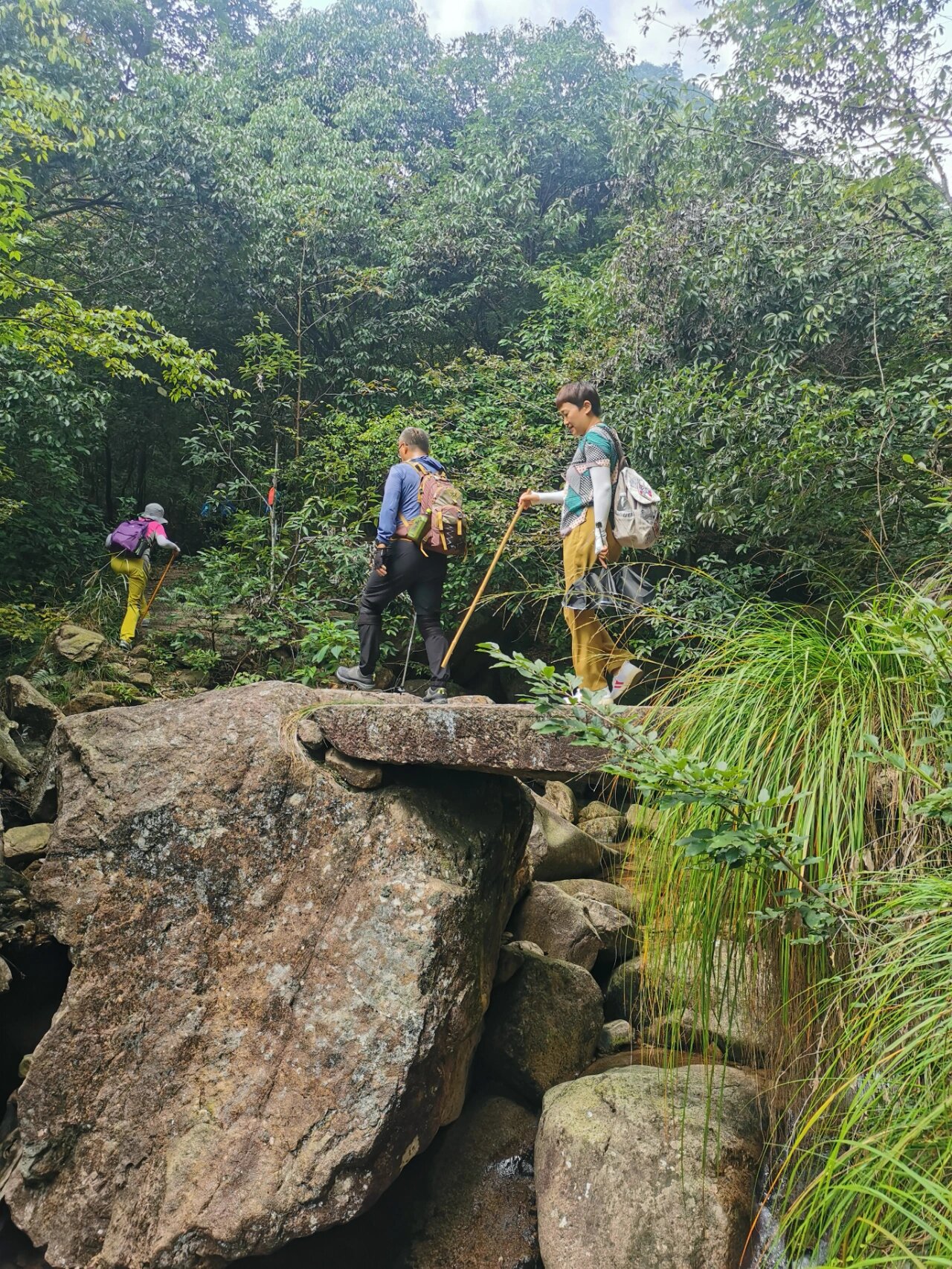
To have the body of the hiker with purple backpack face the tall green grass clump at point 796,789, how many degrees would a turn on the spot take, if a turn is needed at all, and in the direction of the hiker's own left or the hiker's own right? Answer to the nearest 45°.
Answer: approximately 135° to the hiker's own right

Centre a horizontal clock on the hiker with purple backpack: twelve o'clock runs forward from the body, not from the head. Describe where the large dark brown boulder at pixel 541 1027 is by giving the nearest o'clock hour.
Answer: The large dark brown boulder is roughly at 4 o'clock from the hiker with purple backpack.

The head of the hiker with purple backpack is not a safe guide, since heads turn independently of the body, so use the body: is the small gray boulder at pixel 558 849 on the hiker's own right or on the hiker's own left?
on the hiker's own right

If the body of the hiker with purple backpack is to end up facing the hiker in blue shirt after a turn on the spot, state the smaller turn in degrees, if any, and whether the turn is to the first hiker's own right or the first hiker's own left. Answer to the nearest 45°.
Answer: approximately 135° to the first hiker's own right

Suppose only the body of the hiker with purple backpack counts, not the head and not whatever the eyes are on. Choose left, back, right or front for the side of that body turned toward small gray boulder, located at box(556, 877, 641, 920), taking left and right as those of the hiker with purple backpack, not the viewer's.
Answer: right

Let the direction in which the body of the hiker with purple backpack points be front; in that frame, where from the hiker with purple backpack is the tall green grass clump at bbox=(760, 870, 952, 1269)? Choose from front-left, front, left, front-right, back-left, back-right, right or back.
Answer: back-right

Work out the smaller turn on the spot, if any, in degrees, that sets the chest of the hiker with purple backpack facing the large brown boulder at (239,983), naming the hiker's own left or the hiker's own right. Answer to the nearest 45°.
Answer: approximately 135° to the hiker's own right

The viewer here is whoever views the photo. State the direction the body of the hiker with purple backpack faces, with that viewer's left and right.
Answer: facing away from the viewer and to the right of the viewer

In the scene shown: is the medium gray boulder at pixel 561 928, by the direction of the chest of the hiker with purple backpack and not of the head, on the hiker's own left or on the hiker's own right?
on the hiker's own right

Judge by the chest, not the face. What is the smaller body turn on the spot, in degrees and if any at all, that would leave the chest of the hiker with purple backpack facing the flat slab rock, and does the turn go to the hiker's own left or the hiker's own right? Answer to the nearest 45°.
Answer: approximately 135° to the hiker's own right
